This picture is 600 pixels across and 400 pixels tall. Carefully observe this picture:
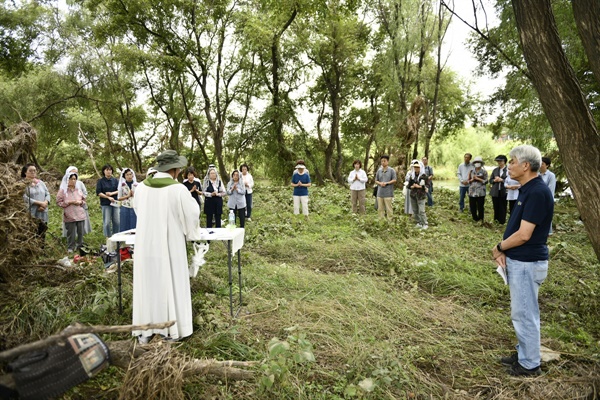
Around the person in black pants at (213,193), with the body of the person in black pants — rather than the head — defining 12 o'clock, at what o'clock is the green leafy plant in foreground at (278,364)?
The green leafy plant in foreground is roughly at 12 o'clock from the person in black pants.

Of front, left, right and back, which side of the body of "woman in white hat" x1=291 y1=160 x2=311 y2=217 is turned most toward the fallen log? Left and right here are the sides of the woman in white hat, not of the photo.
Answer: front

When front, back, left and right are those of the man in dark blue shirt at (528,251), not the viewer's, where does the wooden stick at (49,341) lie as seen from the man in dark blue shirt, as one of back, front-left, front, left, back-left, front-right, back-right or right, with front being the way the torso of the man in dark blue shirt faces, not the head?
front-left

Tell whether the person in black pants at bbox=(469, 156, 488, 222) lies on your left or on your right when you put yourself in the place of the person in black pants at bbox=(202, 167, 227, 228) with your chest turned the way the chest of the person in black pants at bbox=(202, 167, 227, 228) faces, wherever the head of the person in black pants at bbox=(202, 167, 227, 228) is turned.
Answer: on your left

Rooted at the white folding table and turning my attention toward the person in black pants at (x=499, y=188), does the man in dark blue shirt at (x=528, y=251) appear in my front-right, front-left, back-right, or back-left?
front-right

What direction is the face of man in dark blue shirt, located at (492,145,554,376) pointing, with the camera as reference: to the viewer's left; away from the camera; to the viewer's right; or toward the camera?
to the viewer's left

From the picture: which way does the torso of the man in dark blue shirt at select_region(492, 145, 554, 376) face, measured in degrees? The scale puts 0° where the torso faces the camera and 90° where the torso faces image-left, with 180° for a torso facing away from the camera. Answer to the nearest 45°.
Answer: approximately 90°

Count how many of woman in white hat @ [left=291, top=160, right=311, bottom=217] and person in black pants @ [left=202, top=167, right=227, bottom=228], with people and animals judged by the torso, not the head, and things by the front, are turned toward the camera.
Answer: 2

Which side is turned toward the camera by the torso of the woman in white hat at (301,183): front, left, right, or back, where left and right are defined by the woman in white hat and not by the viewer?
front

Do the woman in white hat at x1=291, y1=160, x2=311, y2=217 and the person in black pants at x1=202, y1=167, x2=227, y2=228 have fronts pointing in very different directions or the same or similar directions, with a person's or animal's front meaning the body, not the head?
same or similar directions

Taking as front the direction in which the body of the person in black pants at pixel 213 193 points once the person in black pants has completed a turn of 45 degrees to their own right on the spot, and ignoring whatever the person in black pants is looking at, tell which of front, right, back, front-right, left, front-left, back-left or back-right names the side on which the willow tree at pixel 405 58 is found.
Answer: back

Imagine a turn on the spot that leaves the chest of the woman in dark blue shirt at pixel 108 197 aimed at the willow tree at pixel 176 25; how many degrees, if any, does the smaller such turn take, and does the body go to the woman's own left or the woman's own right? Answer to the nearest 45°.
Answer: approximately 135° to the woman's own left

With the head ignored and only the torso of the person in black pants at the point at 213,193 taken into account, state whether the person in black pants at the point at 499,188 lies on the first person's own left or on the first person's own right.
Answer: on the first person's own left

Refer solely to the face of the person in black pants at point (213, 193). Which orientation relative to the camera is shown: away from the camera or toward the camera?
toward the camera

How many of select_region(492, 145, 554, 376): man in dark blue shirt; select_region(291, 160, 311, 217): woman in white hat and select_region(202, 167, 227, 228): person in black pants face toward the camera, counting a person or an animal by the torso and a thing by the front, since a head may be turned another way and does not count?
2

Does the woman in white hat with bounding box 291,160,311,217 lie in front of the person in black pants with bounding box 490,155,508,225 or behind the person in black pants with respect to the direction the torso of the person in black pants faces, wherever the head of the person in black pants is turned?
in front

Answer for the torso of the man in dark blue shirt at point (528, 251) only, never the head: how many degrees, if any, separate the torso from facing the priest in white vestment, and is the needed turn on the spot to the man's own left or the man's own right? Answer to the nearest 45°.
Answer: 0° — they already face them
